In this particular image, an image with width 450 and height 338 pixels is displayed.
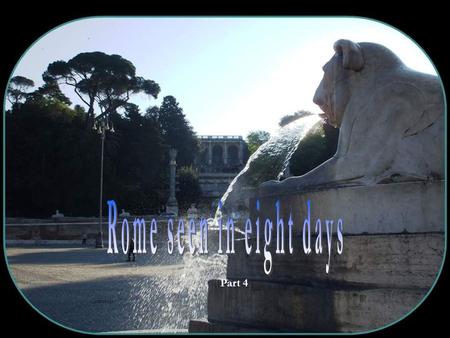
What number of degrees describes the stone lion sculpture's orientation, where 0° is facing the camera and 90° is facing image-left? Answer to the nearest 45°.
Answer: approximately 90°

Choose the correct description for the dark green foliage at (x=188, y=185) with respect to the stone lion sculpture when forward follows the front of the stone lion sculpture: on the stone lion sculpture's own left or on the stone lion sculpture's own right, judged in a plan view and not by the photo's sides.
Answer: on the stone lion sculpture's own right

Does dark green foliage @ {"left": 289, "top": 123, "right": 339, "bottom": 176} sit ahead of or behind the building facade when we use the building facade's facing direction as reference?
ahead

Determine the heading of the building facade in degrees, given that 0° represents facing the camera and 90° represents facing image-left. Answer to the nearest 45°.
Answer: approximately 0°

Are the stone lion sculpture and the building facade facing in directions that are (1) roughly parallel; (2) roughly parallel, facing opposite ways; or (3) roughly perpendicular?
roughly perpendicular

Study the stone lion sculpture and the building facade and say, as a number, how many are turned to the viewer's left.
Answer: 1

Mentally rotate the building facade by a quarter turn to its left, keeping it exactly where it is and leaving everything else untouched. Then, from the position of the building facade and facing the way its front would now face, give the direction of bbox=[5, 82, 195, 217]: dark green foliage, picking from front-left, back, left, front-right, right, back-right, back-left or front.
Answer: back-right

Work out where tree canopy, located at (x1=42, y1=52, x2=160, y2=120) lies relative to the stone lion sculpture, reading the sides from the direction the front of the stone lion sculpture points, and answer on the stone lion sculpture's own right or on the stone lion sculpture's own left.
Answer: on the stone lion sculpture's own right

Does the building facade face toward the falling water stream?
yes

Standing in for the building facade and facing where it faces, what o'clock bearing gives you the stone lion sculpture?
The stone lion sculpture is roughly at 12 o'clock from the building facade.
